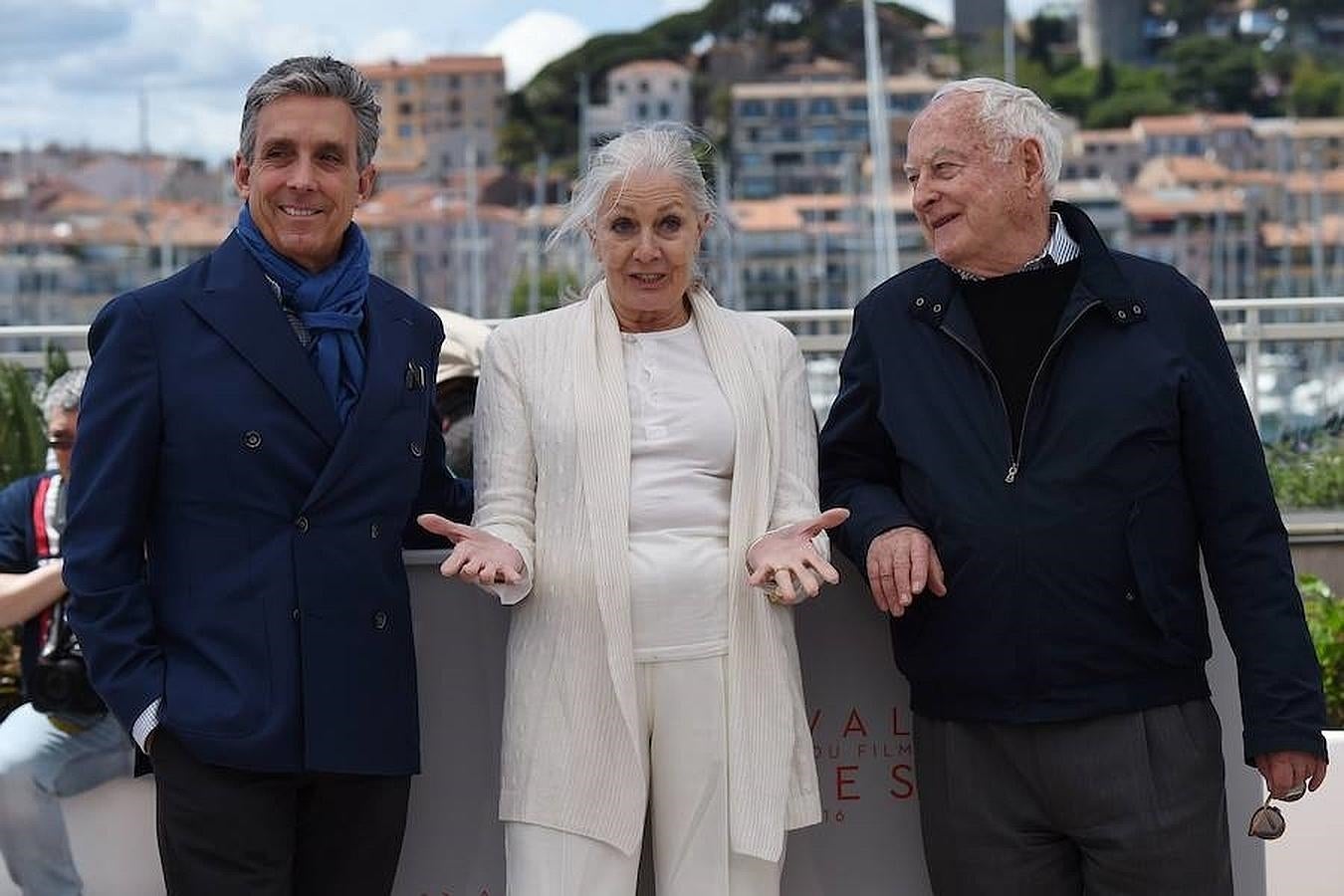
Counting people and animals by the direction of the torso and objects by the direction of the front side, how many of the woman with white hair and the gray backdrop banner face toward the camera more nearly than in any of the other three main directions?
2

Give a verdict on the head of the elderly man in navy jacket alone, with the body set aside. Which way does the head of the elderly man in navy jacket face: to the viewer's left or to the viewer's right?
to the viewer's left

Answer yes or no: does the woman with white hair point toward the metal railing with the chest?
no

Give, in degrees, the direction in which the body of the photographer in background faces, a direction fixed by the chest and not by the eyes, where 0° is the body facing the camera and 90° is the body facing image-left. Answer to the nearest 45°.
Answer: approximately 315°

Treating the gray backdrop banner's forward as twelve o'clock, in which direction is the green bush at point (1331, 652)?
The green bush is roughly at 7 o'clock from the gray backdrop banner.

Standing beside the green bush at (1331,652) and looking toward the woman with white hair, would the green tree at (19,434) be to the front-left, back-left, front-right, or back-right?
front-right

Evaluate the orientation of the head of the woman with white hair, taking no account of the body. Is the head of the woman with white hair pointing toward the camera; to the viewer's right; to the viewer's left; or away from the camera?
toward the camera

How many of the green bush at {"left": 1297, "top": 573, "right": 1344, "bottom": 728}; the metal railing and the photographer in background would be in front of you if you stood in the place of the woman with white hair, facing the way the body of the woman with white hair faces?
0

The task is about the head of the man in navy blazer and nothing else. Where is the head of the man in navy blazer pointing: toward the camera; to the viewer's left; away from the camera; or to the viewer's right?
toward the camera

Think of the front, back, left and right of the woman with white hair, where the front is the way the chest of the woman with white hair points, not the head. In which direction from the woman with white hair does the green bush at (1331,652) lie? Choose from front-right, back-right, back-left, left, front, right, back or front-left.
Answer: back-left

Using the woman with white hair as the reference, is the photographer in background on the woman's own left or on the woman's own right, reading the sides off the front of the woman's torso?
on the woman's own right

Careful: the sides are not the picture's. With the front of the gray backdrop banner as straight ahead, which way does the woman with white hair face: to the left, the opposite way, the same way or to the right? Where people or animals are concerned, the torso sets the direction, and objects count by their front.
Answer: the same way

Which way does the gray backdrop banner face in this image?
toward the camera

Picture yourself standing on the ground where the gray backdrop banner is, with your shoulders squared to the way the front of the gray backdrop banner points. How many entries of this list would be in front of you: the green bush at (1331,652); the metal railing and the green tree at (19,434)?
0

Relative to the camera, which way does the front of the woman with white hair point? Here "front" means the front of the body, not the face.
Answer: toward the camera
